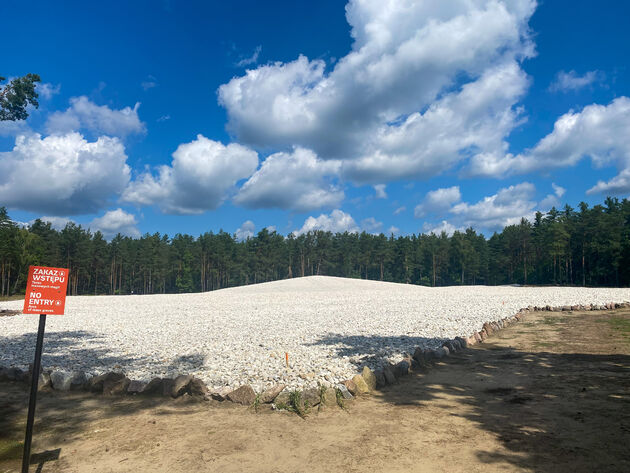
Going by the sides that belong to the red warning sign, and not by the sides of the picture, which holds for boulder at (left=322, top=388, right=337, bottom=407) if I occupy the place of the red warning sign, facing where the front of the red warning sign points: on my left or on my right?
on my left

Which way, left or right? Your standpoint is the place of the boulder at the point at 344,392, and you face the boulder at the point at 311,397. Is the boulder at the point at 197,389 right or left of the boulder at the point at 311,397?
right

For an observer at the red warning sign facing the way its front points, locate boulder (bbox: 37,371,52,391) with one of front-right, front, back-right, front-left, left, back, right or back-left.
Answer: back

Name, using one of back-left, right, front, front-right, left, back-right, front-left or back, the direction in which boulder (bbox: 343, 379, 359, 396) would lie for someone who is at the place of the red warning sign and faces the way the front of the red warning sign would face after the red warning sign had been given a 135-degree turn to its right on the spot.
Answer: back-right

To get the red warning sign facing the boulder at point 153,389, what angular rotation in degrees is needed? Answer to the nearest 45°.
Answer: approximately 135° to its left

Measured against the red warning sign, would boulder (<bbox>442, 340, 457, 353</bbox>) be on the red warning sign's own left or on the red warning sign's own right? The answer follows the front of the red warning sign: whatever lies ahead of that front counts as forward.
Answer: on the red warning sign's own left

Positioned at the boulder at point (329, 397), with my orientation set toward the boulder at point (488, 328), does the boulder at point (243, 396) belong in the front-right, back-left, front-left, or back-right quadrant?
back-left

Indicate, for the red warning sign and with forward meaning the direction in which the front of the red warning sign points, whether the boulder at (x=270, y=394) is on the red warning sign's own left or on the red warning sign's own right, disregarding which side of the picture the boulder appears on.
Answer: on the red warning sign's own left

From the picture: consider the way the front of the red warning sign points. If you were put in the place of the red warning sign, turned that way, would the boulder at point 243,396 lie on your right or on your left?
on your left

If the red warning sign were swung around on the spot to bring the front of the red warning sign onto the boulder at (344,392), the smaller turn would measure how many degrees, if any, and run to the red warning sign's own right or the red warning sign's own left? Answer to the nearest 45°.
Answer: approximately 90° to the red warning sign's own left

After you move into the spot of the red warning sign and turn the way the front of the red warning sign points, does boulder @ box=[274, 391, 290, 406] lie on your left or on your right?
on your left

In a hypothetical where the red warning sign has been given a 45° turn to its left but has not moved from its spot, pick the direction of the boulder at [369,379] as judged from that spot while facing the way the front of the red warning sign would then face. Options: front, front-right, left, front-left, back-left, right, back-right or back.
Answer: front-left

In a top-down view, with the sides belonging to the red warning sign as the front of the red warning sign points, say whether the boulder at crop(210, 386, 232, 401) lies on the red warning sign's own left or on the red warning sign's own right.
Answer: on the red warning sign's own left

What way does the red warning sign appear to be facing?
toward the camera

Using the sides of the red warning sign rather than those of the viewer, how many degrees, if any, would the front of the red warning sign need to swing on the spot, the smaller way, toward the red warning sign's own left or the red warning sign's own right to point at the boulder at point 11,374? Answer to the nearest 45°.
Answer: approximately 180°
